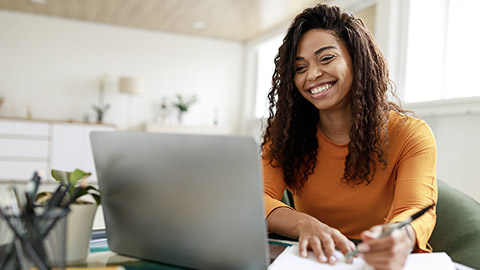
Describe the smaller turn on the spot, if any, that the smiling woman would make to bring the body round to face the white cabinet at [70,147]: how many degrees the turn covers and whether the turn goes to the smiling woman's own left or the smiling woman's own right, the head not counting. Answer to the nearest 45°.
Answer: approximately 90° to the smiling woman's own right

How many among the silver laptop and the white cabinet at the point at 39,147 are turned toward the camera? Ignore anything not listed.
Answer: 1

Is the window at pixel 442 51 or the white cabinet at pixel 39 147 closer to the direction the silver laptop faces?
the window

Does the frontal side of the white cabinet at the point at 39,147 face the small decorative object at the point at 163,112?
no

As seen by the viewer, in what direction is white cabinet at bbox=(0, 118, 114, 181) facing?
toward the camera

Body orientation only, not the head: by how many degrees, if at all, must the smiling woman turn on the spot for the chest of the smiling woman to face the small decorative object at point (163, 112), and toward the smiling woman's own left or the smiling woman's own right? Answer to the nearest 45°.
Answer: approximately 90° to the smiling woman's own right

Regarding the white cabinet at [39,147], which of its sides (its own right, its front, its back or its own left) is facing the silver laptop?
front

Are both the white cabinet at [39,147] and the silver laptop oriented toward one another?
no

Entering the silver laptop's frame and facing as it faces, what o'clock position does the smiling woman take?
The smiling woman is roughly at 12 o'clock from the silver laptop.

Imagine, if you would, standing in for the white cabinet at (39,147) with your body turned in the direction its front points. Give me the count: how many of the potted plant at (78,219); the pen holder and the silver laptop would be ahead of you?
3

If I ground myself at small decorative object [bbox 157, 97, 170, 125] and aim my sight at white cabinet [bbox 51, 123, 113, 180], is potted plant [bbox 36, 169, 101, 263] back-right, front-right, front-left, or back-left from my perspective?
front-left

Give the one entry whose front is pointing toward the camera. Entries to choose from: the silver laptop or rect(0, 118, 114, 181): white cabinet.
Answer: the white cabinet

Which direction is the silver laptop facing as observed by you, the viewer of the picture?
facing away from the viewer and to the right of the viewer

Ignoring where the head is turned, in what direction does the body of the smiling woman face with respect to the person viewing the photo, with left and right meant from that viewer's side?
facing the viewer and to the left of the viewer

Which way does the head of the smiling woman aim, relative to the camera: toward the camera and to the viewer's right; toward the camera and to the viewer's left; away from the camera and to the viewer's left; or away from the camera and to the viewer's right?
toward the camera and to the viewer's left

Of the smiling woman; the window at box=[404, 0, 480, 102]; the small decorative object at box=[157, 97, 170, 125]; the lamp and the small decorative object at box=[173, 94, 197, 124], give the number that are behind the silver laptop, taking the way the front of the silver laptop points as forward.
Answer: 0

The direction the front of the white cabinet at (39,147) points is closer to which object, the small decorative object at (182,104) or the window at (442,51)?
the window

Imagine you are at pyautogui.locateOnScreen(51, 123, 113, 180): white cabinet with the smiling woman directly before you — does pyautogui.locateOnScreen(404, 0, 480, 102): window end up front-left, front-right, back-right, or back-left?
front-left
